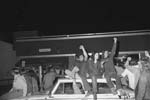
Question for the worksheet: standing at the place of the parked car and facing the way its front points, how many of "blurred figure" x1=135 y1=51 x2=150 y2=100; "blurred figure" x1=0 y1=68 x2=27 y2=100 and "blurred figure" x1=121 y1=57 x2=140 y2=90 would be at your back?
2

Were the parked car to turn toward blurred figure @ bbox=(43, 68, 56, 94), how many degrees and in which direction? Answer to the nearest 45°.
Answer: approximately 45° to its right

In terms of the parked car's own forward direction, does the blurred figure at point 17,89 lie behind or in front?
in front

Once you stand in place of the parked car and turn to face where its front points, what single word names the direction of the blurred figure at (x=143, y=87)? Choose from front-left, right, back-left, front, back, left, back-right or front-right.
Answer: back

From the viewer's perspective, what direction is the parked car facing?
to the viewer's left

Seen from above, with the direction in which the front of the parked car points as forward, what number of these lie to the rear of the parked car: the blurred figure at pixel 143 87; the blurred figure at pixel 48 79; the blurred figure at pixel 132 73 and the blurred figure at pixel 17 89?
2

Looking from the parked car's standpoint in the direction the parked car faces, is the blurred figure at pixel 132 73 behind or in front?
behind
